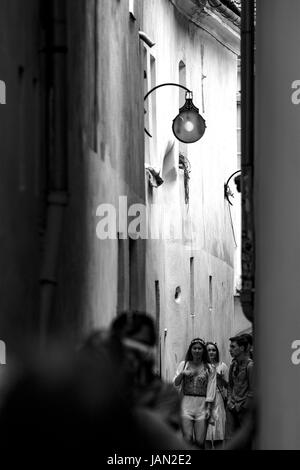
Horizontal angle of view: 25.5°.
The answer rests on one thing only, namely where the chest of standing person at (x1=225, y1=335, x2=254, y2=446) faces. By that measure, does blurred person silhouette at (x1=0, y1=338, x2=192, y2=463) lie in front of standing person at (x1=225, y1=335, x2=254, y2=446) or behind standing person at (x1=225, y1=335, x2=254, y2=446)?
in front

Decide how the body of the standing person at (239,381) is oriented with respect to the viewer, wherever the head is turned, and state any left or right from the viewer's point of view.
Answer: facing the viewer and to the left of the viewer

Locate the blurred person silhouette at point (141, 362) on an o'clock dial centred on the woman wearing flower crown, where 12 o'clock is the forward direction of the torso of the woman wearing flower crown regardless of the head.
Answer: The blurred person silhouette is roughly at 12 o'clock from the woman wearing flower crown.

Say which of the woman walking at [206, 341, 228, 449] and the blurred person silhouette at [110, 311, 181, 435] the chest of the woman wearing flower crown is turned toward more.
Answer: the blurred person silhouette

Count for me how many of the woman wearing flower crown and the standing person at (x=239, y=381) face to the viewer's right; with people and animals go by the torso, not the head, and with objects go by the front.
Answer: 0

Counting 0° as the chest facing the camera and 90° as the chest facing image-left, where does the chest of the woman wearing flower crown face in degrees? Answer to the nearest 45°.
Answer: approximately 0°

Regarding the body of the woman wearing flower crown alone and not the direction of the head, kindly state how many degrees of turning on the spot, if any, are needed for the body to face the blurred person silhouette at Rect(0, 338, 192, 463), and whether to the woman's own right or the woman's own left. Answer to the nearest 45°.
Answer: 0° — they already face them
